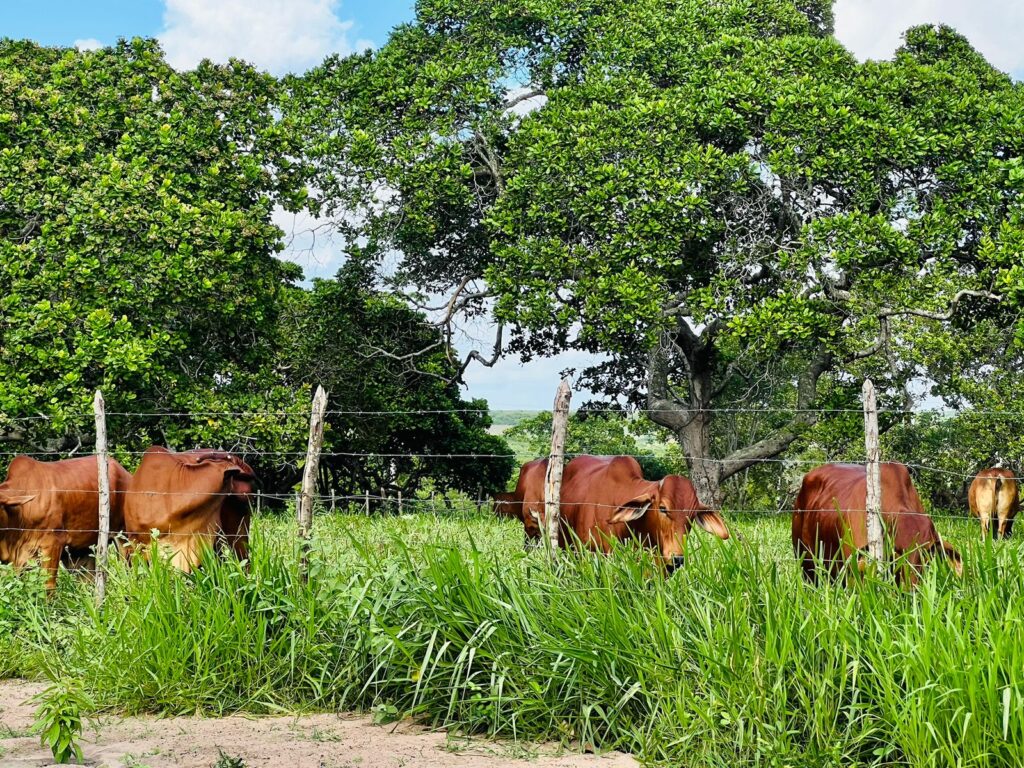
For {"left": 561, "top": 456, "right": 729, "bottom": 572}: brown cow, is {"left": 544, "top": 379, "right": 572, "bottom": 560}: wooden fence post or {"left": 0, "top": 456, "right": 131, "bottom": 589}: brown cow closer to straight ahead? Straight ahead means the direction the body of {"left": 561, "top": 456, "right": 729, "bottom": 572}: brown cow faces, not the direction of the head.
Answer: the wooden fence post

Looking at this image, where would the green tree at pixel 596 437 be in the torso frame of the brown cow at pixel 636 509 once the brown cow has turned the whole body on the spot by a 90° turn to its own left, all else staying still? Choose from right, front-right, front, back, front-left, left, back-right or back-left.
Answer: front-left

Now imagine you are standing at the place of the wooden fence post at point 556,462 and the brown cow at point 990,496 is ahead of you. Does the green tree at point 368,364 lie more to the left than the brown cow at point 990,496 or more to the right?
left

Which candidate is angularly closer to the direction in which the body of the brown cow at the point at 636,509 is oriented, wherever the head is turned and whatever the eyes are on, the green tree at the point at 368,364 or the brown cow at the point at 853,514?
the brown cow

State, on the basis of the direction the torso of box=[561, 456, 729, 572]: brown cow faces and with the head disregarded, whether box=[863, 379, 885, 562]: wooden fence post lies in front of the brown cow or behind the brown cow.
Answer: in front

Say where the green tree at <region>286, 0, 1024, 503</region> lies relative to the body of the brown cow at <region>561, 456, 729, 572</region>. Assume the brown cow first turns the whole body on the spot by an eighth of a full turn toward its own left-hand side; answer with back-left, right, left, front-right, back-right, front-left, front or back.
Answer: left

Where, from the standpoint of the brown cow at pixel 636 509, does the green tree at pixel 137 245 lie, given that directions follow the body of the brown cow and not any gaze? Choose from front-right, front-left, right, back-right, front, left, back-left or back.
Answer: back

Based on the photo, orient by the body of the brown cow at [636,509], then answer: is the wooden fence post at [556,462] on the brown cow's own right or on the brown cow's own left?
on the brown cow's own right

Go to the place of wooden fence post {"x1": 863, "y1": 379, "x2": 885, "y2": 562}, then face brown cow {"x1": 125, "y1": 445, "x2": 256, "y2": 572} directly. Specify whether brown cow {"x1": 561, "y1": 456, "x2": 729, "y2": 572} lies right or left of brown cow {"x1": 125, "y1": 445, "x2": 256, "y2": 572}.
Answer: right

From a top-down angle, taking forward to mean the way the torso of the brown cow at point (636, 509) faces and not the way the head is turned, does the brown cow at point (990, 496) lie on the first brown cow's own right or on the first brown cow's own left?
on the first brown cow's own left

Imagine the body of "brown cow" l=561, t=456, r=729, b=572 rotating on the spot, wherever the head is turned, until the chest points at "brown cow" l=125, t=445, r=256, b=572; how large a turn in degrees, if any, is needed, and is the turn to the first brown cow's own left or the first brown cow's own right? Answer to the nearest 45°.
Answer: approximately 135° to the first brown cow's own right

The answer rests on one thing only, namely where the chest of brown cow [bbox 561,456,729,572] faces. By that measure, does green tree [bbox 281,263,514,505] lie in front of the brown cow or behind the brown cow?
behind

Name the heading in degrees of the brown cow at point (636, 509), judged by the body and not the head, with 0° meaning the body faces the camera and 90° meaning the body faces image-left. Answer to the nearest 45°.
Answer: approximately 315°

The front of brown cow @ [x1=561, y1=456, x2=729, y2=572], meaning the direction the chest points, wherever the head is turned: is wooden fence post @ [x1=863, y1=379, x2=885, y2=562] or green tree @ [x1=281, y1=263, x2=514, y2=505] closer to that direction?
the wooden fence post
